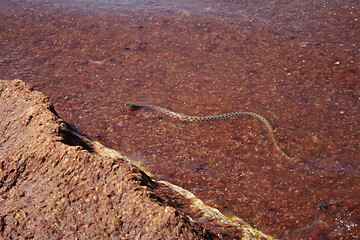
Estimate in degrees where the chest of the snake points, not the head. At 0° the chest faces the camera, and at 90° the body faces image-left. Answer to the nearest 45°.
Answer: approximately 90°
